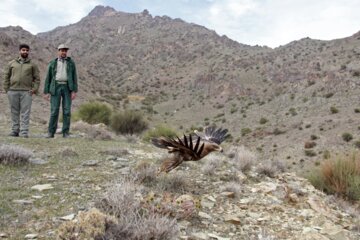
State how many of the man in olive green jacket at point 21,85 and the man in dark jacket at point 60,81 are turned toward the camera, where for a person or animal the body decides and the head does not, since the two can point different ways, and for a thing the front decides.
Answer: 2

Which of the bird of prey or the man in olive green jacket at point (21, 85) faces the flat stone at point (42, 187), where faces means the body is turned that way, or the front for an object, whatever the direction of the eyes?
the man in olive green jacket

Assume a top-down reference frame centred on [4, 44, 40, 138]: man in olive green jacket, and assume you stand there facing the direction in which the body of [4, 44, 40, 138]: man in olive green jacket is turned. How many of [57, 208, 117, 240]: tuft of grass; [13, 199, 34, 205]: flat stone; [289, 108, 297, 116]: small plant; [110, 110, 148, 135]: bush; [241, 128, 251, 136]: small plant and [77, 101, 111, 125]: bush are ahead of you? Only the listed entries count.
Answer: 2

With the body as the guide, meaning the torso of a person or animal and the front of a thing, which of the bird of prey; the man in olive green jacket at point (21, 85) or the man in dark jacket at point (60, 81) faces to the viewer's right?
the bird of prey

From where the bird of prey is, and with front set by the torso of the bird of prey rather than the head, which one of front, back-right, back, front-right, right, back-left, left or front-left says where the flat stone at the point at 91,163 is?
back-left

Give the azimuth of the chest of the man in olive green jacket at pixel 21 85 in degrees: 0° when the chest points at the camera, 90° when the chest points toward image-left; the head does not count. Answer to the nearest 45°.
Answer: approximately 0°

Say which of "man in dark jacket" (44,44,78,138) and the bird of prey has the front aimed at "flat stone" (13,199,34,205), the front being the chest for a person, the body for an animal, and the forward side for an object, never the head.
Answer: the man in dark jacket

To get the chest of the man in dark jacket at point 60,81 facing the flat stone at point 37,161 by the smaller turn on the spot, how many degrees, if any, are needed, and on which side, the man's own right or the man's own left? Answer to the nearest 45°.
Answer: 0° — they already face it

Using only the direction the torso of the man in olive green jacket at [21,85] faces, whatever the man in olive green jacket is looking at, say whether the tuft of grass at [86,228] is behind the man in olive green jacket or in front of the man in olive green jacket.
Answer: in front

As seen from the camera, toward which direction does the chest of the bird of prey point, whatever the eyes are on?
to the viewer's right

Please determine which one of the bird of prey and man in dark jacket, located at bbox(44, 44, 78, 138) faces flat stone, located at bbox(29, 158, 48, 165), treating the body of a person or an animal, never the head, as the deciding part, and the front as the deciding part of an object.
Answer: the man in dark jacket

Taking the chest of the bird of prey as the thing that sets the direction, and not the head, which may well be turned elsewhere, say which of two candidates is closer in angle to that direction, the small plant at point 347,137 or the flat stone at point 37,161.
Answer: the small plant

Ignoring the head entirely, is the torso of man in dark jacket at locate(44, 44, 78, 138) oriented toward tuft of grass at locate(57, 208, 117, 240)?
yes

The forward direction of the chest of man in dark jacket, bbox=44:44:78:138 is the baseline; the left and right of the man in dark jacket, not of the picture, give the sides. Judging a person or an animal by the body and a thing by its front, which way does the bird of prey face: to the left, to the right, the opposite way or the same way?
to the left
